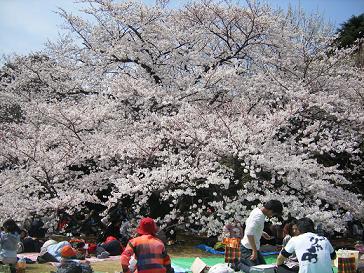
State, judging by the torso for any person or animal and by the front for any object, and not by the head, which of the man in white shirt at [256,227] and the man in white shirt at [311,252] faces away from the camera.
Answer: the man in white shirt at [311,252]

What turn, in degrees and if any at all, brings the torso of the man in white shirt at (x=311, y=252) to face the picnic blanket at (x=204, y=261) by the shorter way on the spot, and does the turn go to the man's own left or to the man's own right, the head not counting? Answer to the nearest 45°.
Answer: approximately 45° to the man's own left

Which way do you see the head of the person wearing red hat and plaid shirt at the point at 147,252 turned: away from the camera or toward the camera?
away from the camera

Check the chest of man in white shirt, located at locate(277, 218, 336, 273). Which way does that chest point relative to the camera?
away from the camera

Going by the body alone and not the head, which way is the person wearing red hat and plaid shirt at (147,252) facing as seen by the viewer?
away from the camera

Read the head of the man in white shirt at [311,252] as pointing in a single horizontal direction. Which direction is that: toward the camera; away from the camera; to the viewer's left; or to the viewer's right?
away from the camera

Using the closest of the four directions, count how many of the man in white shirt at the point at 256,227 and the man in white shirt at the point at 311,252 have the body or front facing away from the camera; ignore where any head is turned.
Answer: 1

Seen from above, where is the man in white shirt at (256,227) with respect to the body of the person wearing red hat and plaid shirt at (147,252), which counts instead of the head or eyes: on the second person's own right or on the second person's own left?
on the second person's own right
